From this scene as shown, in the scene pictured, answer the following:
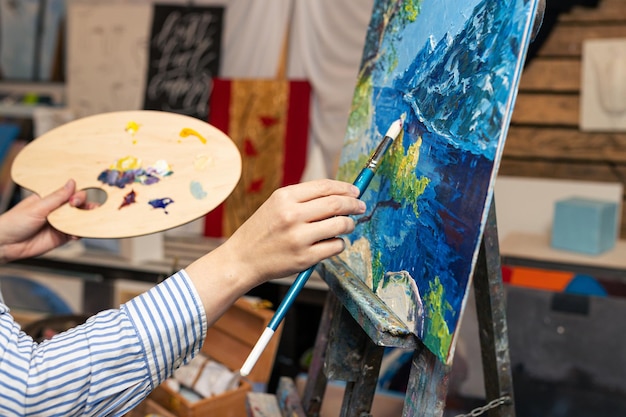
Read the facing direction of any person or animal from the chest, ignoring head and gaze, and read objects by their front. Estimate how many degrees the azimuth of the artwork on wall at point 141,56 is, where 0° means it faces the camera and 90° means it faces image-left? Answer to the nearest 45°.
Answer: approximately 0°

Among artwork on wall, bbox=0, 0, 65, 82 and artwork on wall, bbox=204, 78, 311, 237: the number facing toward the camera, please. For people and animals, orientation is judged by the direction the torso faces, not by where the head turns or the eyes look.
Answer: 2

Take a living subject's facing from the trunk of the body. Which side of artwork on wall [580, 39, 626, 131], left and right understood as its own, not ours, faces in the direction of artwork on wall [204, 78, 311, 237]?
right

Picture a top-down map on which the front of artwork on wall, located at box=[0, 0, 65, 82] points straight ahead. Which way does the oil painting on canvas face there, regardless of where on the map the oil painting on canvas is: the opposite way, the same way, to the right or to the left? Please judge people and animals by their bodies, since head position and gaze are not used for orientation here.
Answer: to the right

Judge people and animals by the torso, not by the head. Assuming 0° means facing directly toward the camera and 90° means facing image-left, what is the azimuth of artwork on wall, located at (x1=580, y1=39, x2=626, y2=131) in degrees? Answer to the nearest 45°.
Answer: approximately 0°

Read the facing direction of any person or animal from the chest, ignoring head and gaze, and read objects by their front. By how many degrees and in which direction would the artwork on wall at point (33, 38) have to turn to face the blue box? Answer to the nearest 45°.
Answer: approximately 45° to its left

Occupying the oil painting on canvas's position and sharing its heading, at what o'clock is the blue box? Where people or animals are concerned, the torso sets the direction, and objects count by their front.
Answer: The blue box is roughly at 5 o'clock from the oil painting on canvas.

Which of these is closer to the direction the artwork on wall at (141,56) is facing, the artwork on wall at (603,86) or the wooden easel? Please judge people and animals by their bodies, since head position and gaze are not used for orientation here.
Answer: the wooden easel

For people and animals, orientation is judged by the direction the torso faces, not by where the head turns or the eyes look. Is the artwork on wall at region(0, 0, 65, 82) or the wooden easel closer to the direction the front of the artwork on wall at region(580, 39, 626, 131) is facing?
the wooden easel

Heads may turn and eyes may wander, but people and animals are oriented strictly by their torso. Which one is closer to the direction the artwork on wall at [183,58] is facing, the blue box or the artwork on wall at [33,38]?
the blue box

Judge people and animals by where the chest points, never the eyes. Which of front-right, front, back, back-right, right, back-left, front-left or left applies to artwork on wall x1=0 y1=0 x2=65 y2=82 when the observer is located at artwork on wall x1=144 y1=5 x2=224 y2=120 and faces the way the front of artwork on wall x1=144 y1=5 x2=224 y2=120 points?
back-right

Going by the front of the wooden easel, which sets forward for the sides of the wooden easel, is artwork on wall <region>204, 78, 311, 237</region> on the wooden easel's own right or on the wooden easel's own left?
on the wooden easel's own right

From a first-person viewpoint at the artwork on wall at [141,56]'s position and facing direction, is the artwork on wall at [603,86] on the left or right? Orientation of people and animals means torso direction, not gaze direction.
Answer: on its left

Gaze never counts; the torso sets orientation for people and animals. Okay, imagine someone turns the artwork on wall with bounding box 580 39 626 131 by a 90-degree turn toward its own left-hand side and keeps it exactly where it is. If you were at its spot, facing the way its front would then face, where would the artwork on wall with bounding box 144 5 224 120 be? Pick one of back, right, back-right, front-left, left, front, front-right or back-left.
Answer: back
